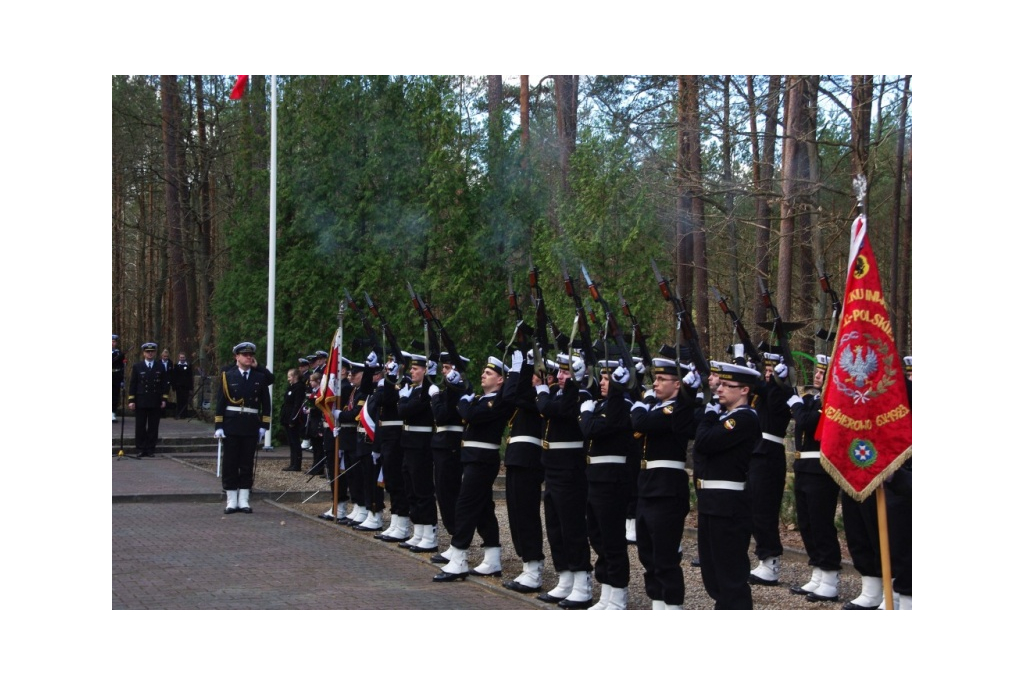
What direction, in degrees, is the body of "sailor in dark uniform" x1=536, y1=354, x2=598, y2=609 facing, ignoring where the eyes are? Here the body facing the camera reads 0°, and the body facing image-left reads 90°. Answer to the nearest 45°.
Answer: approximately 45°

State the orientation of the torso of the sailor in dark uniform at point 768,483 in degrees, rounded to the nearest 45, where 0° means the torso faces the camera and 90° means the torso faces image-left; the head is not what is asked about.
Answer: approximately 45°

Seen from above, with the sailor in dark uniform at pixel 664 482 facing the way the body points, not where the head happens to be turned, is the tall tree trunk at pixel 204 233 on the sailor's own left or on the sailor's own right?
on the sailor's own right

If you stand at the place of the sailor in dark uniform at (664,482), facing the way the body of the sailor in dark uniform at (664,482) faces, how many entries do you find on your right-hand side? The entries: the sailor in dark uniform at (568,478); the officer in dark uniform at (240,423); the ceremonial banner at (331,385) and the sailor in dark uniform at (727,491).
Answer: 3

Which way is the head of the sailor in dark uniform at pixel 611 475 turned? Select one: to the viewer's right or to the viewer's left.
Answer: to the viewer's left

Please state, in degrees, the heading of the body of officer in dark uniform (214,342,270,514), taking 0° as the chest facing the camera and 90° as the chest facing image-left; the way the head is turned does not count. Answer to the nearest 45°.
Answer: approximately 0°

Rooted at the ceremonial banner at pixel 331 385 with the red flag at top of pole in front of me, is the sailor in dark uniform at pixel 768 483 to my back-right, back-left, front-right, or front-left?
back-right

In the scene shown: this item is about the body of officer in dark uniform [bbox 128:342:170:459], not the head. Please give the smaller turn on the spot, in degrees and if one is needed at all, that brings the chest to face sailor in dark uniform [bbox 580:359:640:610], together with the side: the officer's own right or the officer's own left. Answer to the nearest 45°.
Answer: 0° — they already face them

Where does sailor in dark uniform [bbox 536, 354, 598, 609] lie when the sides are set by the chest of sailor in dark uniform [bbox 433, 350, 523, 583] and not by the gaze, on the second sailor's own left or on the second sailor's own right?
on the second sailor's own left

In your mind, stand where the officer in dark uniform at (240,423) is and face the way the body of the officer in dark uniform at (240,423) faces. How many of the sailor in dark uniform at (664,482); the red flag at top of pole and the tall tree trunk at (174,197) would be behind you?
2

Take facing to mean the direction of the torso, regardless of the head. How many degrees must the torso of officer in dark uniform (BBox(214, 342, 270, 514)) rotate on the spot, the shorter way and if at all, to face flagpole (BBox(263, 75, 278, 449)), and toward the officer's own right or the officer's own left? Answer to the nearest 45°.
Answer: approximately 180°

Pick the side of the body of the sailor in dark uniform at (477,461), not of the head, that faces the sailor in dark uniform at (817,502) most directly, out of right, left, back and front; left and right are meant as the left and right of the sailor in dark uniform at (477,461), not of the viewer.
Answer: left

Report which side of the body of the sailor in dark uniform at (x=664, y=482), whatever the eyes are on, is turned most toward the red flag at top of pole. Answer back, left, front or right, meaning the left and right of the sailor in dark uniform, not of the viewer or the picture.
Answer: right
